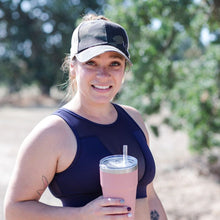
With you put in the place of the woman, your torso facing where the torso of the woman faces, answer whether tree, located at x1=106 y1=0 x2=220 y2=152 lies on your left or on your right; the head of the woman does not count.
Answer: on your left

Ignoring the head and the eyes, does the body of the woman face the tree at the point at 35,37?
no

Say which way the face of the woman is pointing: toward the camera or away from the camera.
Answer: toward the camera

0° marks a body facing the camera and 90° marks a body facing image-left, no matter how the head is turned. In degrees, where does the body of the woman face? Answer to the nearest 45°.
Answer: approximately 315°
